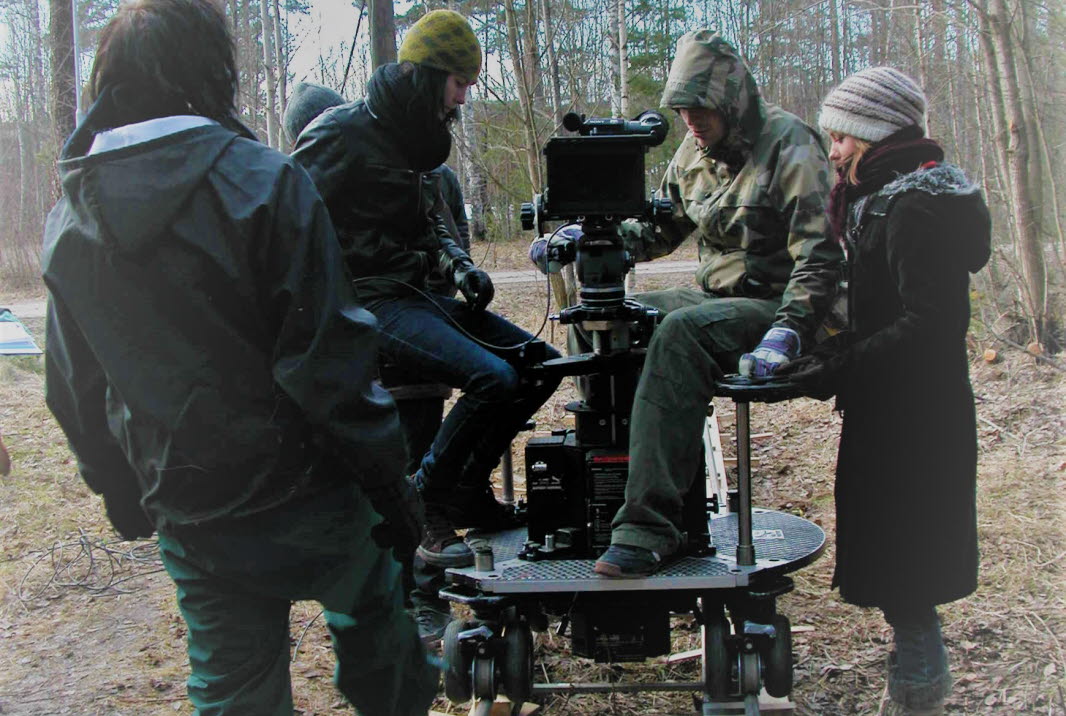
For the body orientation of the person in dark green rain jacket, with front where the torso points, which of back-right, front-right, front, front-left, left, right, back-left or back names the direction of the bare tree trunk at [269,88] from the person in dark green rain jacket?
front-left

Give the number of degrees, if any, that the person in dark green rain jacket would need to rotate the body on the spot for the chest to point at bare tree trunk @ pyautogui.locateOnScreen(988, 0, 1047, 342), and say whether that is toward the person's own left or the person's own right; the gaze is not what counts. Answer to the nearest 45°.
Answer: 0° — they already face it

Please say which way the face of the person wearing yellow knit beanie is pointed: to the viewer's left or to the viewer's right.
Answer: to the viewer's right

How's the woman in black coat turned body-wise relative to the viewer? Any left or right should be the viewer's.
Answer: facing to the left of the viewer

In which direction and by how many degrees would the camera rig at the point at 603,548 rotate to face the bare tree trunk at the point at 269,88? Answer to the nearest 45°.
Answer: approximately 180°

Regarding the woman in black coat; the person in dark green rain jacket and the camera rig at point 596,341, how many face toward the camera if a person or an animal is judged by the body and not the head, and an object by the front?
1

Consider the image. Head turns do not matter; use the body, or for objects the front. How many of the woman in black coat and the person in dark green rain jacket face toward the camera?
0

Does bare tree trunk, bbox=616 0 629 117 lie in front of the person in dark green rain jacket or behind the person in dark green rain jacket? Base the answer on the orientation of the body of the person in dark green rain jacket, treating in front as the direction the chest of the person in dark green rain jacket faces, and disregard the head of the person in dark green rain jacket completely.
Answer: in front

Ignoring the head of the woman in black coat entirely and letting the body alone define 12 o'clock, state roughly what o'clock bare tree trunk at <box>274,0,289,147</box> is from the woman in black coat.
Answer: The bare tree trunk is roughly at 2 o'clock from the woman in black coat.

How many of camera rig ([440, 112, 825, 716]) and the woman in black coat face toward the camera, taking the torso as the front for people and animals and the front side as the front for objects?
1

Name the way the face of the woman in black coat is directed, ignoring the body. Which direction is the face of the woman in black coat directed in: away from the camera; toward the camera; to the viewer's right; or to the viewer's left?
to the viewer's left

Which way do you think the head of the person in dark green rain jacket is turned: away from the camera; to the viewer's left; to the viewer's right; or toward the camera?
away from the camera
